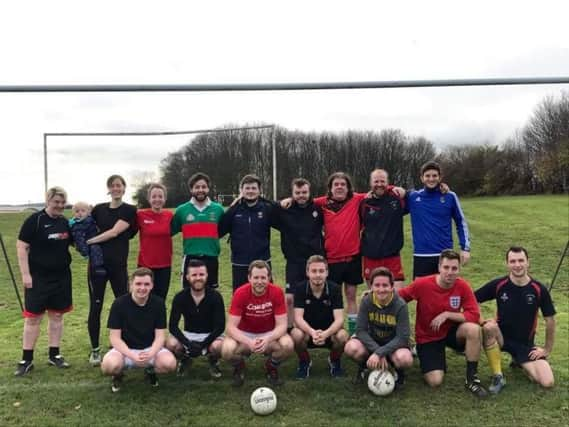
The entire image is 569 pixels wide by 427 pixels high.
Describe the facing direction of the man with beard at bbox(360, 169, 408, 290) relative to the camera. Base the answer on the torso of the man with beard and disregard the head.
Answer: toward the camera

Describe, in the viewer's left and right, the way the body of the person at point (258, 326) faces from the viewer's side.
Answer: facing the viewer

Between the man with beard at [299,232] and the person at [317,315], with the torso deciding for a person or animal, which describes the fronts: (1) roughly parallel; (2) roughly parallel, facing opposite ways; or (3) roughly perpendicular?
roughly parallel

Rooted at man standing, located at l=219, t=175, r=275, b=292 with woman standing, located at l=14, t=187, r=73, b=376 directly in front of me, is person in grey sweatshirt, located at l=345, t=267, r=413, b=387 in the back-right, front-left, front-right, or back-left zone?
back-left

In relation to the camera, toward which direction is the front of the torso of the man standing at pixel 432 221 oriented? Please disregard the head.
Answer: toward the camera

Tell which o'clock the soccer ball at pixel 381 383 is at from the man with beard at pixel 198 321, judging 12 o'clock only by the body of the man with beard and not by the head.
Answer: The soccer ball is roughly at 10 o'clock from the man with beard.

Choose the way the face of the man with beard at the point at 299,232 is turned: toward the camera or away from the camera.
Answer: toward the camera

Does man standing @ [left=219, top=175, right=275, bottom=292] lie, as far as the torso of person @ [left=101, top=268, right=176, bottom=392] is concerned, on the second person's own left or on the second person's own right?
on the second person's own left

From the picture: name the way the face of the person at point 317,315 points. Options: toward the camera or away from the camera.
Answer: toward the camera

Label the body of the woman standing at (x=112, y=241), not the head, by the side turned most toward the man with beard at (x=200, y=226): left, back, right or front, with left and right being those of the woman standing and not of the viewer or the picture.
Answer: left
